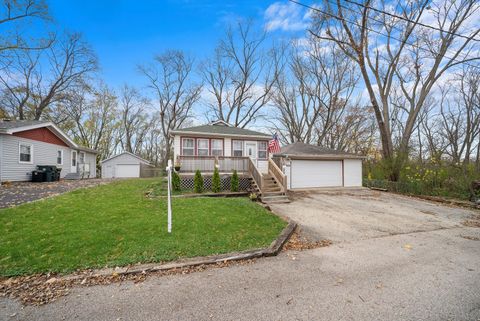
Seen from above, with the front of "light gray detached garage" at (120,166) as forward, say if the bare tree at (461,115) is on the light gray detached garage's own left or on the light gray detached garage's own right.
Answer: on the light gray detached garage's own left

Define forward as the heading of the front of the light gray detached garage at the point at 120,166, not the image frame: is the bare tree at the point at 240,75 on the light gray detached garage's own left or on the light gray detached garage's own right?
on the light gray detached garage's own left

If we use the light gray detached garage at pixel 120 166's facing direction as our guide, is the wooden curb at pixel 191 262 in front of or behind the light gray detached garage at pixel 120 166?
in front

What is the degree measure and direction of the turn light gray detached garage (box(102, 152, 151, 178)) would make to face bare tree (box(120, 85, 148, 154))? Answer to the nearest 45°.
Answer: approximately 180°

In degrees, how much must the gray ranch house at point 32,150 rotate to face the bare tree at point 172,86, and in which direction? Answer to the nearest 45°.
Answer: approximately 90° to its left

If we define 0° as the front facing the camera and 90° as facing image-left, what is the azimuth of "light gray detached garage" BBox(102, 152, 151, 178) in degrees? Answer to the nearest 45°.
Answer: approximately 0°

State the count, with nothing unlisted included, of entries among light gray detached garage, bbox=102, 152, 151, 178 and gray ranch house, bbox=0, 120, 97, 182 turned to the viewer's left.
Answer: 0

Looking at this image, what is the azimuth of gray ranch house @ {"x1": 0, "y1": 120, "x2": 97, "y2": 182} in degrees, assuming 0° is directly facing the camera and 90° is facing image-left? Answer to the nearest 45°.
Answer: approximately 315°
